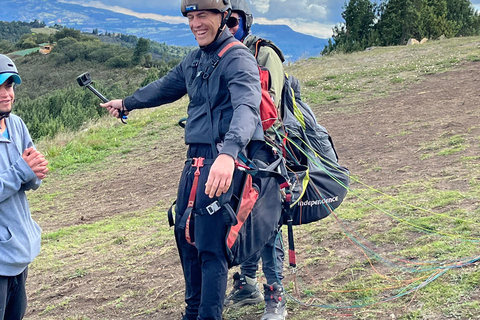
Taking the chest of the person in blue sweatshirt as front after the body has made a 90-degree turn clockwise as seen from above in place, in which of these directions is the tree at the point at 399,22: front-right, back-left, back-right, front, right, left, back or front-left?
back

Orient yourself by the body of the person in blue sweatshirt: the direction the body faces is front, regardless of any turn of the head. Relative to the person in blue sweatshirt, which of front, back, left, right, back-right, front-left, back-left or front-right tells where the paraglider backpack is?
front-left

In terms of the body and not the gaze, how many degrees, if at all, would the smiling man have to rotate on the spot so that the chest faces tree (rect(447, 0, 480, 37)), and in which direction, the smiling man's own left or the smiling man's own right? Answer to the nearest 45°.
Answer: approximately 180°

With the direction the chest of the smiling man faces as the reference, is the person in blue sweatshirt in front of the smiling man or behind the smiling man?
in front

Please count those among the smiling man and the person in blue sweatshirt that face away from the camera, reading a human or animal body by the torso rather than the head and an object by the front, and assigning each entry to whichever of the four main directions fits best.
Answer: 0

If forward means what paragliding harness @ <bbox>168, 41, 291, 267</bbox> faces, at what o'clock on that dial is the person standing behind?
The person standing behind is roughly at 5 o'clock from the paragliding harness.

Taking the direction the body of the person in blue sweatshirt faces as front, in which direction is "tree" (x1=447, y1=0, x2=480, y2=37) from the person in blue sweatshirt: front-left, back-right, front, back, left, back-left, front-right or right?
left

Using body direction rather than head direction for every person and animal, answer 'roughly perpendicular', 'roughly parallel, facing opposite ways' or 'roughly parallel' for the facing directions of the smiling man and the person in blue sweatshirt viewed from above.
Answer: roughly perpendicular

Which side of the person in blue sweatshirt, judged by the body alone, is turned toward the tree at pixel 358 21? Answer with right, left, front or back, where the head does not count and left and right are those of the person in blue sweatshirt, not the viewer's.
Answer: left

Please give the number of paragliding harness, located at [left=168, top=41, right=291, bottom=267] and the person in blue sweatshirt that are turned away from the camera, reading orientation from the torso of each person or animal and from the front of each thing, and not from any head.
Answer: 0

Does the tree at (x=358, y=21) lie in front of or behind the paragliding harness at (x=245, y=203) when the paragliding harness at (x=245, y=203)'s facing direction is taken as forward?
behind

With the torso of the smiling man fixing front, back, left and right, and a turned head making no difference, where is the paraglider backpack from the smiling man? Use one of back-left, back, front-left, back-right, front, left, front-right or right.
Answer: back

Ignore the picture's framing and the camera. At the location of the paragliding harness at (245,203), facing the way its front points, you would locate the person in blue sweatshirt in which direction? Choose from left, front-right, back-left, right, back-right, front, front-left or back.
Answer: front-right

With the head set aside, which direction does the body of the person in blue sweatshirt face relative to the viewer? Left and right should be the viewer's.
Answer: facing the viewer and to the right of the viewer
